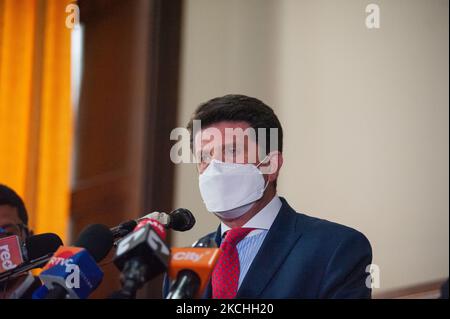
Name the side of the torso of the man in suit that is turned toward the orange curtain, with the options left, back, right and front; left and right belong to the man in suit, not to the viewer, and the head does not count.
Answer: right

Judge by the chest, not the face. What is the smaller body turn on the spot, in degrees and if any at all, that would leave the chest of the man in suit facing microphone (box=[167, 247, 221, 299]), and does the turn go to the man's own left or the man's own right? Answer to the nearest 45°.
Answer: approximately 45° to the man's own left

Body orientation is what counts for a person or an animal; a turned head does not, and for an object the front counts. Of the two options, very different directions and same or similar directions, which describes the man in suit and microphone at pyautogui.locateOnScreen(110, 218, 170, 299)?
very different directions

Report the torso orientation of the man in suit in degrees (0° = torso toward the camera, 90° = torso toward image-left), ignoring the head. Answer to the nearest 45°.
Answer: approximately 45°

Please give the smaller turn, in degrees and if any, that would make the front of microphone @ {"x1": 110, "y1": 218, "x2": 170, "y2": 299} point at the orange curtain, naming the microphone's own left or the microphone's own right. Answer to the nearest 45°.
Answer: approximately 45° to the microphone's own left

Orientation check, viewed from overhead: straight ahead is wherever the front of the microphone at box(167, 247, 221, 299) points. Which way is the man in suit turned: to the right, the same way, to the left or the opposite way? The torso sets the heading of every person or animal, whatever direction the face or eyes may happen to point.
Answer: the opposite way
